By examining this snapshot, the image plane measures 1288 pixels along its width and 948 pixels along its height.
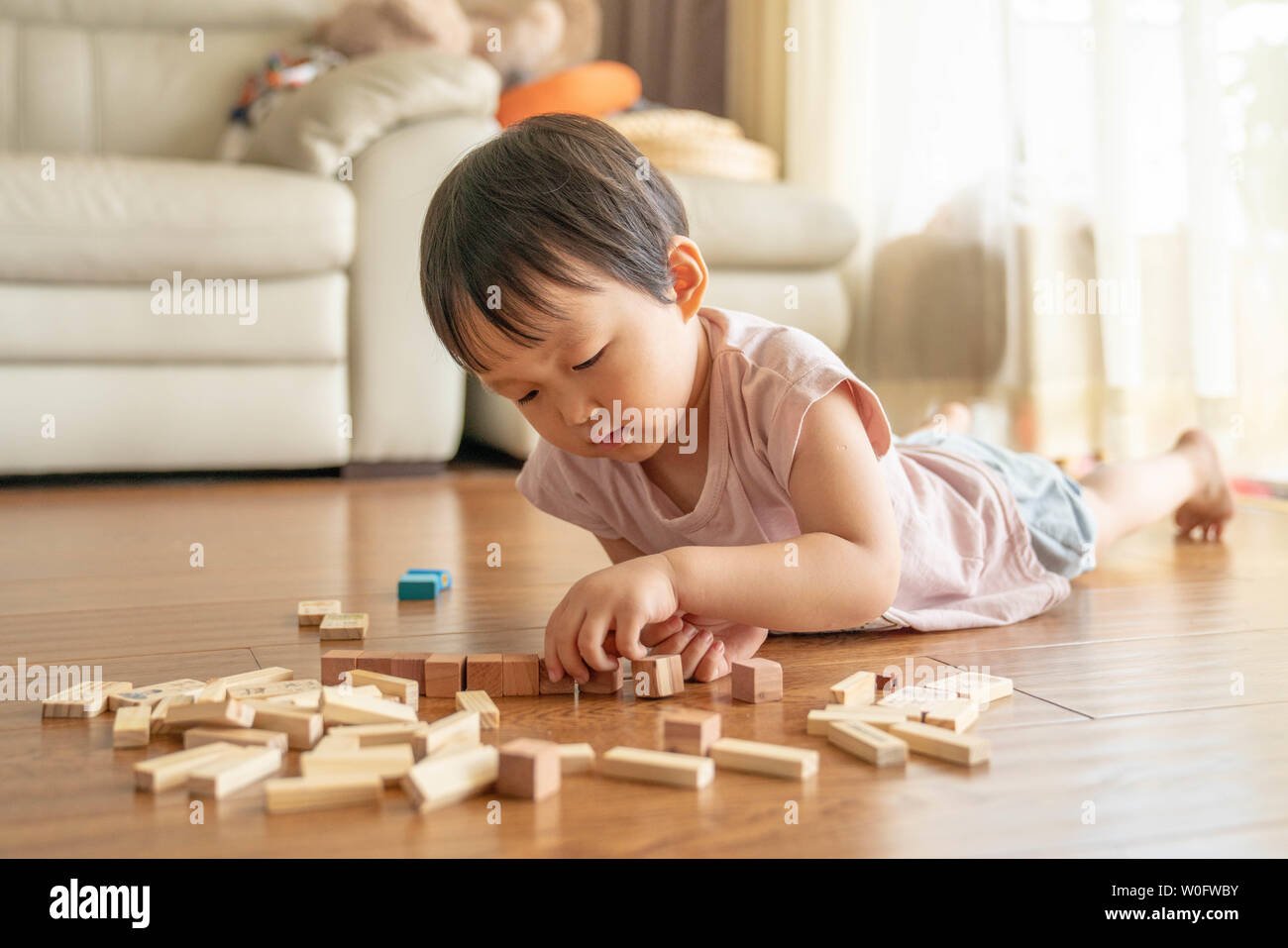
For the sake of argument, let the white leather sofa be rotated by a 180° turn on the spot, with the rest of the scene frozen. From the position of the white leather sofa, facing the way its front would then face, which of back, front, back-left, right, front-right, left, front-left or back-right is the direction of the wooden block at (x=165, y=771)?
back

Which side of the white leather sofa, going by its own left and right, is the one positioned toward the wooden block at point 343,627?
front

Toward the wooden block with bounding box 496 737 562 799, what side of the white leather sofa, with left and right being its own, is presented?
front

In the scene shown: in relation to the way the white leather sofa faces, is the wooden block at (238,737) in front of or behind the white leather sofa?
in front

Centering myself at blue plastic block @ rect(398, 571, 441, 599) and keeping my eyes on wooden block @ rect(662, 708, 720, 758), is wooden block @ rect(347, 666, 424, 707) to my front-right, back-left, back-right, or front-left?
front-right

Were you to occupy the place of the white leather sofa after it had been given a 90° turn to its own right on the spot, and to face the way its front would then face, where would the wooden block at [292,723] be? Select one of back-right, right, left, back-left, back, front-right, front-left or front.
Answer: left

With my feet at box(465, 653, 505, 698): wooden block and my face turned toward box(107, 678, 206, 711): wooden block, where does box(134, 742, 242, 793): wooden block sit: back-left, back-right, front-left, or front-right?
front-left

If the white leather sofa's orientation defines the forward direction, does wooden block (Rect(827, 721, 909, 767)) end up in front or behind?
in front

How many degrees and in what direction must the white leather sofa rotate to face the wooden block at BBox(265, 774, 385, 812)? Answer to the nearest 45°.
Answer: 0° — it already faces it

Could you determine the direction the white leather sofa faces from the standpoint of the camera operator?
facing the viewer

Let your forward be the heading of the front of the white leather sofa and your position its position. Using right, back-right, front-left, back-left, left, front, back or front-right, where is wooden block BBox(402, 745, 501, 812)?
front

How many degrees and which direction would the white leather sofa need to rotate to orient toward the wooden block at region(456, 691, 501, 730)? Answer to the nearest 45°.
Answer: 0° — it already faces it

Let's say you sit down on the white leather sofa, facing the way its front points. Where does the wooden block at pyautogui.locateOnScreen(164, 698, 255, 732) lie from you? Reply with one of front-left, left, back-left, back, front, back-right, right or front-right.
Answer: front

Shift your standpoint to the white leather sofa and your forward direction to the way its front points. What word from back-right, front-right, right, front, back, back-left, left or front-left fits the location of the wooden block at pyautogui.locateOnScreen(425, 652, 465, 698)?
front
